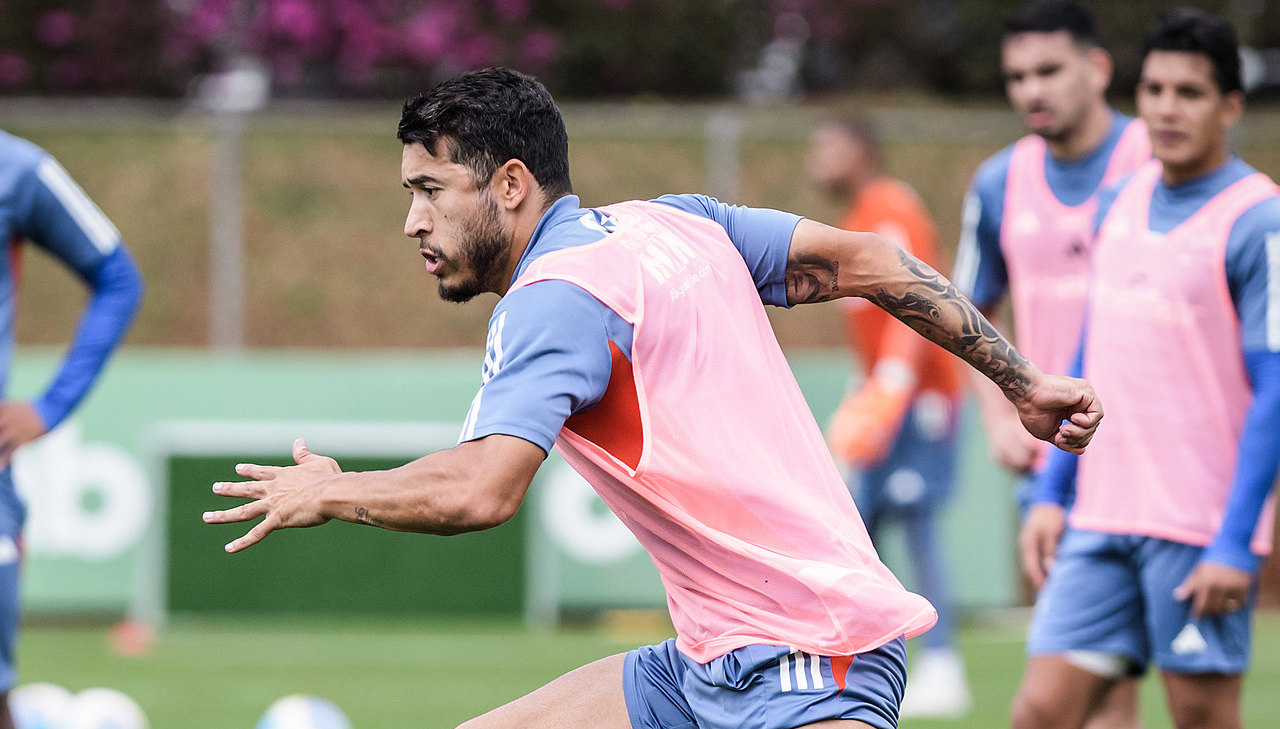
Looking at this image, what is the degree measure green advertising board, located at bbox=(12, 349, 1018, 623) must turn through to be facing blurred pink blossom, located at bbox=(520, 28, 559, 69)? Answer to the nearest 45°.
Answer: approximately 180°

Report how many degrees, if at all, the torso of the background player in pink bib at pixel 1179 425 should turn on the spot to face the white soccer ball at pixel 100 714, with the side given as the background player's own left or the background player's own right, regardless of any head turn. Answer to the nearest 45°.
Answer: approximately 45° to the background player's own right

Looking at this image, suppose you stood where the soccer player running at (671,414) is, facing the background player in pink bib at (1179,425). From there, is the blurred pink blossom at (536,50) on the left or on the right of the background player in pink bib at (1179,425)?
left

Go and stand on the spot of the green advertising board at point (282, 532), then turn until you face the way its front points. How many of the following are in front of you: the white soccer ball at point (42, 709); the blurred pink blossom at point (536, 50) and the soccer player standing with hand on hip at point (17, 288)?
2

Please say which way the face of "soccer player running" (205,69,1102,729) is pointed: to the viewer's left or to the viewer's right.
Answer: to the viewer's left

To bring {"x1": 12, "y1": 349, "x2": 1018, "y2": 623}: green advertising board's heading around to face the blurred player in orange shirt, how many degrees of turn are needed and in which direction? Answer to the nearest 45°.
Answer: approximately 45° to its left
